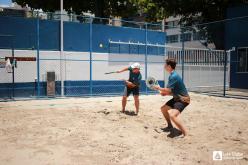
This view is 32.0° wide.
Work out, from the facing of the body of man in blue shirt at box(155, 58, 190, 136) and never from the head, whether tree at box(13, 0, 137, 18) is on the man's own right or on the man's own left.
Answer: on the man's own right

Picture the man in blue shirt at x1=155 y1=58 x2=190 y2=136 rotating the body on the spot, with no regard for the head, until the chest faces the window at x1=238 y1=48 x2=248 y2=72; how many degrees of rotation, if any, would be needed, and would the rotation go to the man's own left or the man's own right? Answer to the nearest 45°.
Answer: approximately 90° to the man's own right

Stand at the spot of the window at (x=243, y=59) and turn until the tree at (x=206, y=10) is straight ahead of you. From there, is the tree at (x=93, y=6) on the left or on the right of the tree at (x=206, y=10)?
left

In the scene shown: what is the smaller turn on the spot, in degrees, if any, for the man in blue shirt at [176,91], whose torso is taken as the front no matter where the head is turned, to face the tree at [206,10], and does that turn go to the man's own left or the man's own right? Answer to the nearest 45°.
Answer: approximately 90° to the man's own right

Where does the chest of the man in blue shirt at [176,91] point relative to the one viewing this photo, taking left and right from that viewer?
facing to the left of the viewer

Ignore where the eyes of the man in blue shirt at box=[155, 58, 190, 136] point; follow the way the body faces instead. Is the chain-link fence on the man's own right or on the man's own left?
on the man's own right
